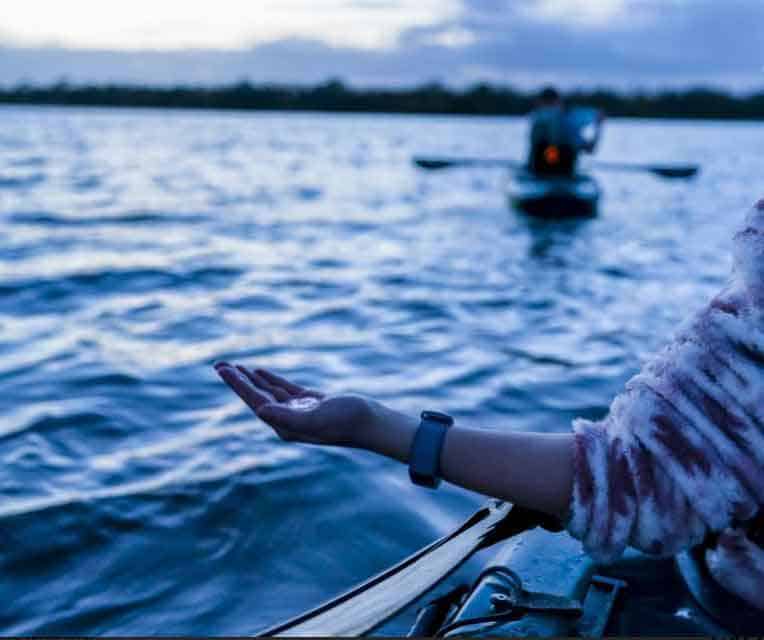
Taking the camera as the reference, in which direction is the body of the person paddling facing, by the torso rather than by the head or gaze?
away from the camera

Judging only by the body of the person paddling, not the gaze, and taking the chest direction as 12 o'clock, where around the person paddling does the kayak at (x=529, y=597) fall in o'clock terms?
The kayak is roughly at 6 o'clock from the person paddling.
